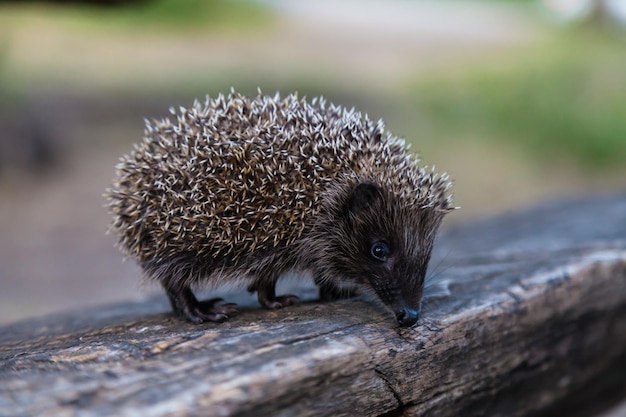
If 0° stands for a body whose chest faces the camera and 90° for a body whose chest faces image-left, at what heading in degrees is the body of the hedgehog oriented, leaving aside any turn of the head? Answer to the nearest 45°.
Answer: approximately 270°
